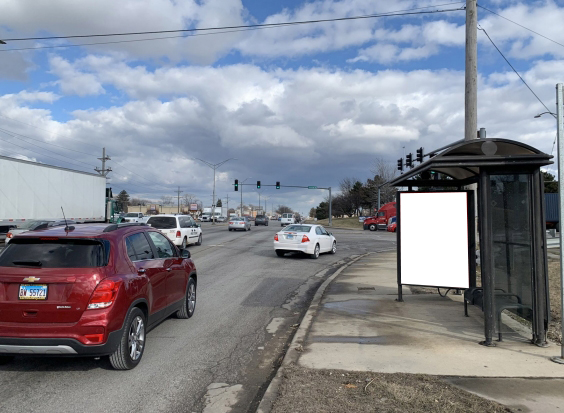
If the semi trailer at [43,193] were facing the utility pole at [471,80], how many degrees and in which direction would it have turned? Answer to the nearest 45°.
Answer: approximately 90° to its right

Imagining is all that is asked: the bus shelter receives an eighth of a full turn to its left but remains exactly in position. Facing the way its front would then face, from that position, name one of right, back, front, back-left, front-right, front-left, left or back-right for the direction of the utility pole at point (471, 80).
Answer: back

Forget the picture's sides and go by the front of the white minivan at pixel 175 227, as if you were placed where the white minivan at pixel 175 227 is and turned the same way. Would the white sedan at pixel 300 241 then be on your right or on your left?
on your right

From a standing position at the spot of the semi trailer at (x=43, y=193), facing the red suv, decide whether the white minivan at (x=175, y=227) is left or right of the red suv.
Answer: left

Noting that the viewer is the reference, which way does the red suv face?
facing away from the viewer and to the right of the viewer

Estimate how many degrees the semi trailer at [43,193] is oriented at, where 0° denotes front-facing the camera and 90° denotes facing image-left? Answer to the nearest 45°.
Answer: approximately 225°

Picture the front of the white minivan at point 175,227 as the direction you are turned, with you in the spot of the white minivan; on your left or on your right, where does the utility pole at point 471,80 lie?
on your right

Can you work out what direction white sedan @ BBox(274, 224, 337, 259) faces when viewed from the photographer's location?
facing away from the viewer and to the right of the viewer

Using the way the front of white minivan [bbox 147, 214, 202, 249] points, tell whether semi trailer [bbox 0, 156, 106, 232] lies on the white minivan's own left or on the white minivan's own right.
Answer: on the white minivan's own left
